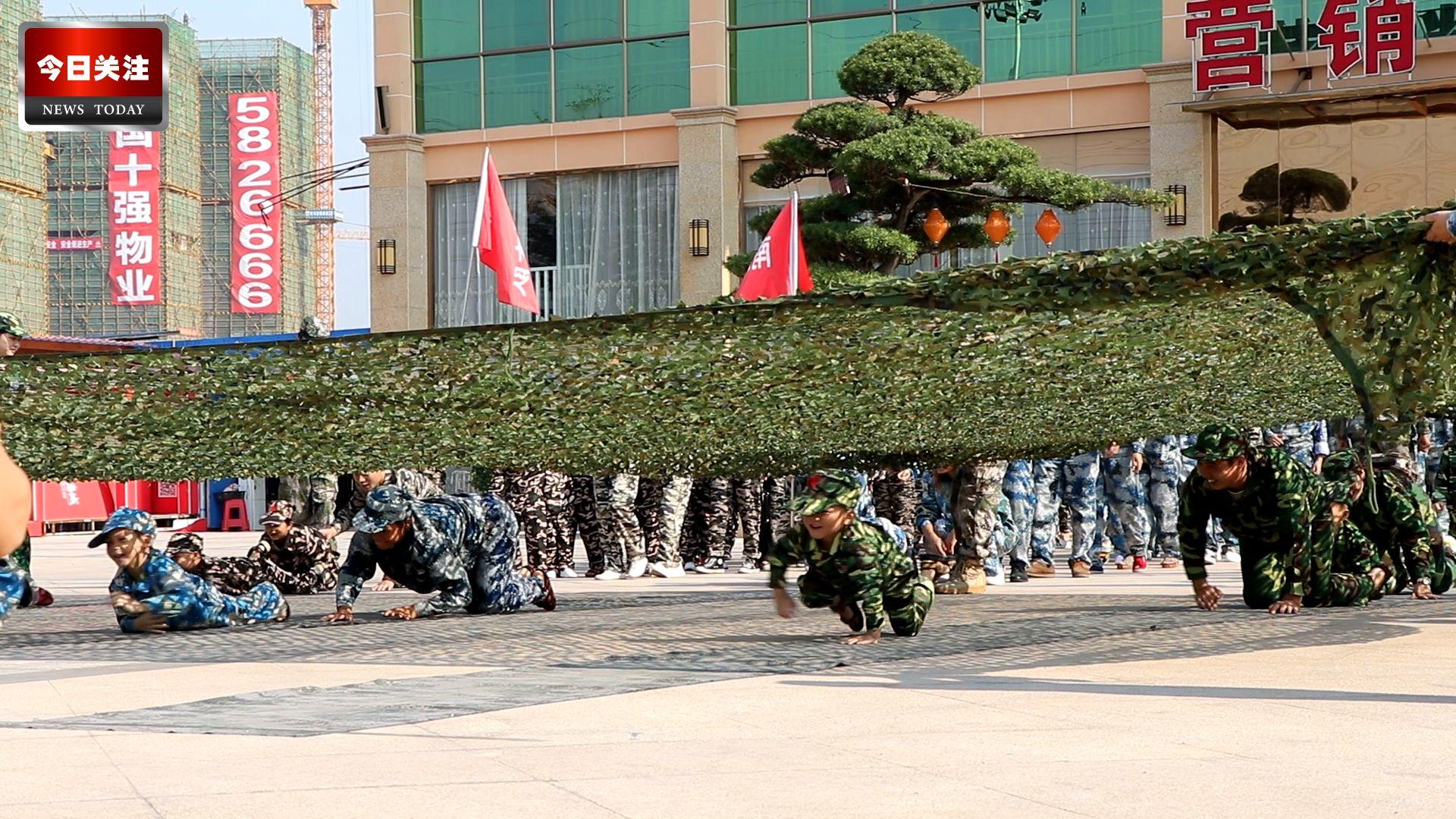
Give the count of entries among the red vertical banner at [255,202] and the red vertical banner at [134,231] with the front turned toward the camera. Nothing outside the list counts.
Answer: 2

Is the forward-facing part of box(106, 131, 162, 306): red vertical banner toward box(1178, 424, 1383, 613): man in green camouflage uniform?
yes

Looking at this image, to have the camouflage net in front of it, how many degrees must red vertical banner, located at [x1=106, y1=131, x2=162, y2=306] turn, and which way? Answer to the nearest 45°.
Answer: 0° — it already faces it

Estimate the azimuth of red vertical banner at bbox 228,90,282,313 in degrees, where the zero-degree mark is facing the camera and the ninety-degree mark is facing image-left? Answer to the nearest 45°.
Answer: approximately 0°

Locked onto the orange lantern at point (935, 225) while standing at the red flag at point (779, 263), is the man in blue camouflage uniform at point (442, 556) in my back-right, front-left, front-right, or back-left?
back-right

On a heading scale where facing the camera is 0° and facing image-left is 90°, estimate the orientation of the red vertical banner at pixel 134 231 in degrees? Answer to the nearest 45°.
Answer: approximately 0°

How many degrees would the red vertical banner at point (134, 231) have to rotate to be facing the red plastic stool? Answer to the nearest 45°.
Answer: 0° — it already faces it

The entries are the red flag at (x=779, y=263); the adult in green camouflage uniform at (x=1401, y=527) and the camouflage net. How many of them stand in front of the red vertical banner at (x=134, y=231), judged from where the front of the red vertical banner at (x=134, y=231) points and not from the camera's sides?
3
